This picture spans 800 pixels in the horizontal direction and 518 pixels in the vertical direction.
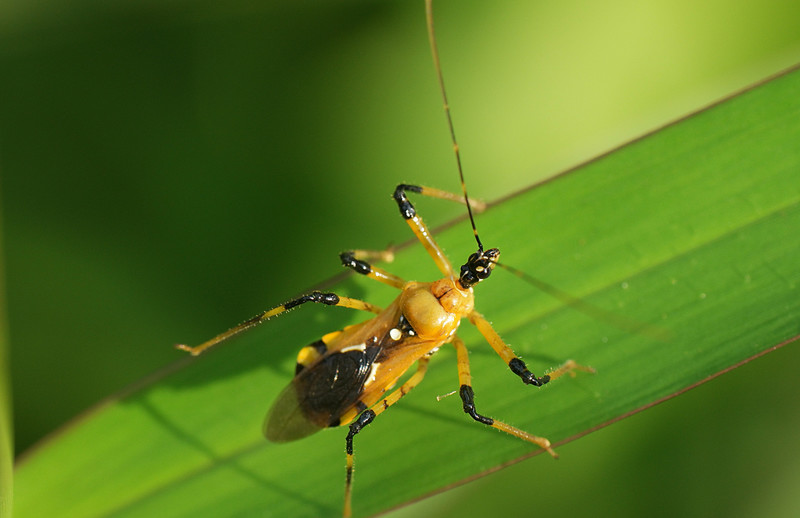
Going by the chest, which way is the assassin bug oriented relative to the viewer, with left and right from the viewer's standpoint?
facing away from the viewer and to the right of the viewer
